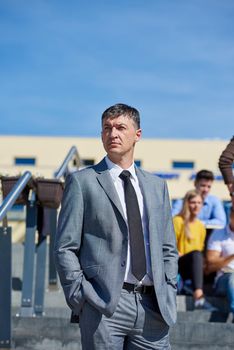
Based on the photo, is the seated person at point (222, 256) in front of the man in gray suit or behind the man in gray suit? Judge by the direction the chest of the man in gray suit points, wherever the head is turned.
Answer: behind

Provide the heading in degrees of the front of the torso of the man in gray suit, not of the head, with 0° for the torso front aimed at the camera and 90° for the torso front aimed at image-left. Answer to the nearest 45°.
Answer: approximately 0°

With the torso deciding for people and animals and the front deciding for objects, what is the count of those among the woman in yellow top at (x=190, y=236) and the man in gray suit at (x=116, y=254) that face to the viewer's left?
0

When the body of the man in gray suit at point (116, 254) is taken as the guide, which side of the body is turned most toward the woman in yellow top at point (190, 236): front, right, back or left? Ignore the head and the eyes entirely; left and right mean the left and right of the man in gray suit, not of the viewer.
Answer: back

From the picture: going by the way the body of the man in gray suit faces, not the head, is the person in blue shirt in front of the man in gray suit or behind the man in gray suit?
behind

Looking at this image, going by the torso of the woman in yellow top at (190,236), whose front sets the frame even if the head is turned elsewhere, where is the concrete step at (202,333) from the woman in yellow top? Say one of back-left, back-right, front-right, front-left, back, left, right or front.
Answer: front-right

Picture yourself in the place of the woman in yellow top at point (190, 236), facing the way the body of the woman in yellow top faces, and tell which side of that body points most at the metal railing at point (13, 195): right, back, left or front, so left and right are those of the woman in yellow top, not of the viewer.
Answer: right

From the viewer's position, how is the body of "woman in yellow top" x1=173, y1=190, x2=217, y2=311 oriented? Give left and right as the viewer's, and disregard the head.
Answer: facing the viewer and to the right of the viewer

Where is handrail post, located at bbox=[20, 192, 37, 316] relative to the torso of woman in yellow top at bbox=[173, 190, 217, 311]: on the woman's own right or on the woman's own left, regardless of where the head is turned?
on the woman's own right
